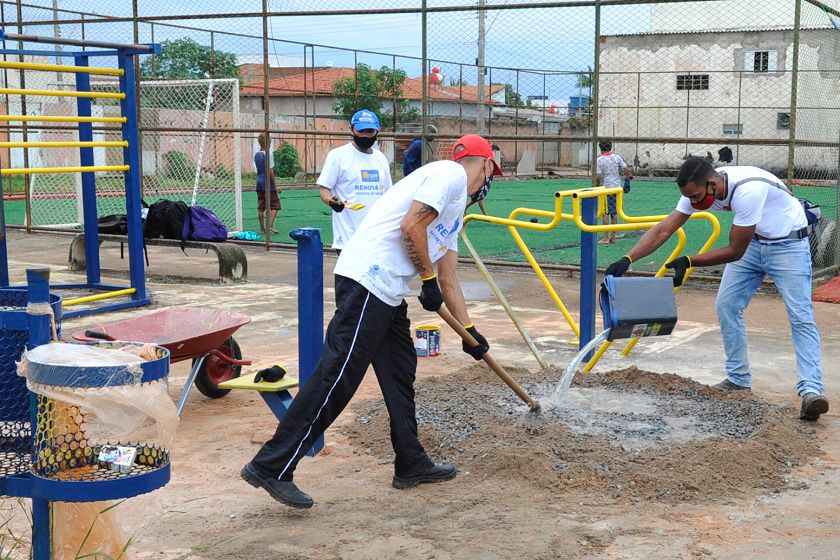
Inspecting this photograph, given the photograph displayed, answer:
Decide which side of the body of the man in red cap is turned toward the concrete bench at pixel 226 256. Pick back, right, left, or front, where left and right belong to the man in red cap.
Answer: left

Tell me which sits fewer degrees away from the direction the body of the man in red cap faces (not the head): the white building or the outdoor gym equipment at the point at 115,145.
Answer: the white building

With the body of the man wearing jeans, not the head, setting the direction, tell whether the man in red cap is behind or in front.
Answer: in front

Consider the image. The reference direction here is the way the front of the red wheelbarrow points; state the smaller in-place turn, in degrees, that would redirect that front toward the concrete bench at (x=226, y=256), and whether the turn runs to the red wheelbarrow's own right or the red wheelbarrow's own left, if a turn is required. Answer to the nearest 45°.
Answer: approximately 90° to the red wheelbarrow's own left

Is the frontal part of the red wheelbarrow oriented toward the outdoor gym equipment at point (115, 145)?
no

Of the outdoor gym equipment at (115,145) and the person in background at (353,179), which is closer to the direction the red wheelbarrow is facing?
the person in background

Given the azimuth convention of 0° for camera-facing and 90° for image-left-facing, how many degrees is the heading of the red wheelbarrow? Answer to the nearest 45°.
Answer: approximately 270°

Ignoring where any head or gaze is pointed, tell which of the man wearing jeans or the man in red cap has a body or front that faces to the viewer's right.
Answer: the man in red cap

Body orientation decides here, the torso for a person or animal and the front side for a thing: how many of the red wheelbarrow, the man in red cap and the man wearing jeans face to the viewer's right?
2

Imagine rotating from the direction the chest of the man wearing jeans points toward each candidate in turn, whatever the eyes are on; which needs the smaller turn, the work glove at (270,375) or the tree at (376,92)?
the work glove

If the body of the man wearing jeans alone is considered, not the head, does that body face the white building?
no

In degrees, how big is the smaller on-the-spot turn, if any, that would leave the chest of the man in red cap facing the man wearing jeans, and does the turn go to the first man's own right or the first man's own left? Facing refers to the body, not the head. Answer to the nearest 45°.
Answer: approximately 45° to the first man's own left

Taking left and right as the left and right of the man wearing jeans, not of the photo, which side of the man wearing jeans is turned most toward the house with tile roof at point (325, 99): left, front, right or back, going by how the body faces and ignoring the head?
right

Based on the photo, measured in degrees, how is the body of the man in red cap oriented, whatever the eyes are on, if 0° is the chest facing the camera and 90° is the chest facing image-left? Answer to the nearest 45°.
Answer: approximately 270°

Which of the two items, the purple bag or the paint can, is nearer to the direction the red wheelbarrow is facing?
the paint can

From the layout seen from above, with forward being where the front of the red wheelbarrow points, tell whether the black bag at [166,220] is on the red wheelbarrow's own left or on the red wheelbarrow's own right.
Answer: on the red wheelbarrow's own left

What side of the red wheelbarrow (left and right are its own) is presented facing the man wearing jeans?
front

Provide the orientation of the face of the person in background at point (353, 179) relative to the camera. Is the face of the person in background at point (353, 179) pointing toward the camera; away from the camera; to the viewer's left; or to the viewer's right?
toward the camera

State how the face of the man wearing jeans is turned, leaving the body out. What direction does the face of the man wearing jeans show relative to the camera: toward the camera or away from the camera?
toward the camera

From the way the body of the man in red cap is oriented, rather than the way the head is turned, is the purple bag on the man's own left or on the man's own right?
on the man's own left
